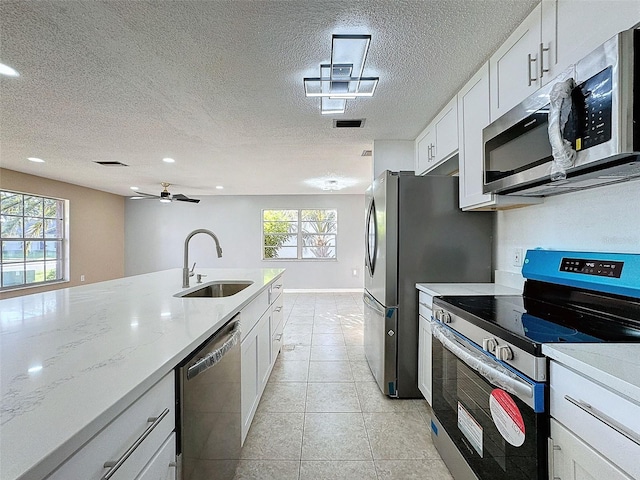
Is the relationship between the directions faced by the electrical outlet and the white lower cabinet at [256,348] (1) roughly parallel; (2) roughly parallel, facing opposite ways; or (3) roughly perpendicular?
roughly parallel, facing opposite ways

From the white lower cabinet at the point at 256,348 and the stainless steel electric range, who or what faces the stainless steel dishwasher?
the stainless steel electric range

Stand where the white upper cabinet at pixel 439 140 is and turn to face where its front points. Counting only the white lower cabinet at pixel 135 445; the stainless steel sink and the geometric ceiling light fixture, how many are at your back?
0

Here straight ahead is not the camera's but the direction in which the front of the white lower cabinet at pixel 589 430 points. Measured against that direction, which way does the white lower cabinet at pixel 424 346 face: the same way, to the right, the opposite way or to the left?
the same way

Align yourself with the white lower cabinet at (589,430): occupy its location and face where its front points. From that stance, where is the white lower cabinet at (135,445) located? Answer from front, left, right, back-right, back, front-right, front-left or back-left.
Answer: front

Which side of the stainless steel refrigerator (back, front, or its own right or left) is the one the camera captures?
left

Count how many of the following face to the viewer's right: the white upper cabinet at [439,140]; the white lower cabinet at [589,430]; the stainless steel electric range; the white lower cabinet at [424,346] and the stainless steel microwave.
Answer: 0

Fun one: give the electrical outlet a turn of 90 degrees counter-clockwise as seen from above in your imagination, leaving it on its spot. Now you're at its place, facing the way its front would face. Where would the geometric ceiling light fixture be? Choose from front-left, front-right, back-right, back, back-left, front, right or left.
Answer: right

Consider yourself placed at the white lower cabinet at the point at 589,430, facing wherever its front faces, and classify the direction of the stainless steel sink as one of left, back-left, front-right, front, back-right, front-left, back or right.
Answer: front-right

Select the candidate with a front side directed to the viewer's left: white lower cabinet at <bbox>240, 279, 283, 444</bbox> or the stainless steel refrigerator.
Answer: the stainless steel refrigerator

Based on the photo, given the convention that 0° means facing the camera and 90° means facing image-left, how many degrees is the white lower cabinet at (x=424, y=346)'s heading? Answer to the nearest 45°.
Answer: approximately 90°

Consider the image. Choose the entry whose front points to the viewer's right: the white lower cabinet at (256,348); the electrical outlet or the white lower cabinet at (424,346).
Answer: the white lower cabinet at (256,348)

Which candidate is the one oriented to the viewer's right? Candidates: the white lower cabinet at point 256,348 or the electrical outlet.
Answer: the white lower cabinet

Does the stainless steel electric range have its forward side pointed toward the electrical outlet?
no

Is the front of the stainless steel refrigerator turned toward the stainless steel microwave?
no

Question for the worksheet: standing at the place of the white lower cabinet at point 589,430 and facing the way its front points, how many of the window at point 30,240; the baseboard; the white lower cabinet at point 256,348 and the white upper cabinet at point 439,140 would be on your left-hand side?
0
